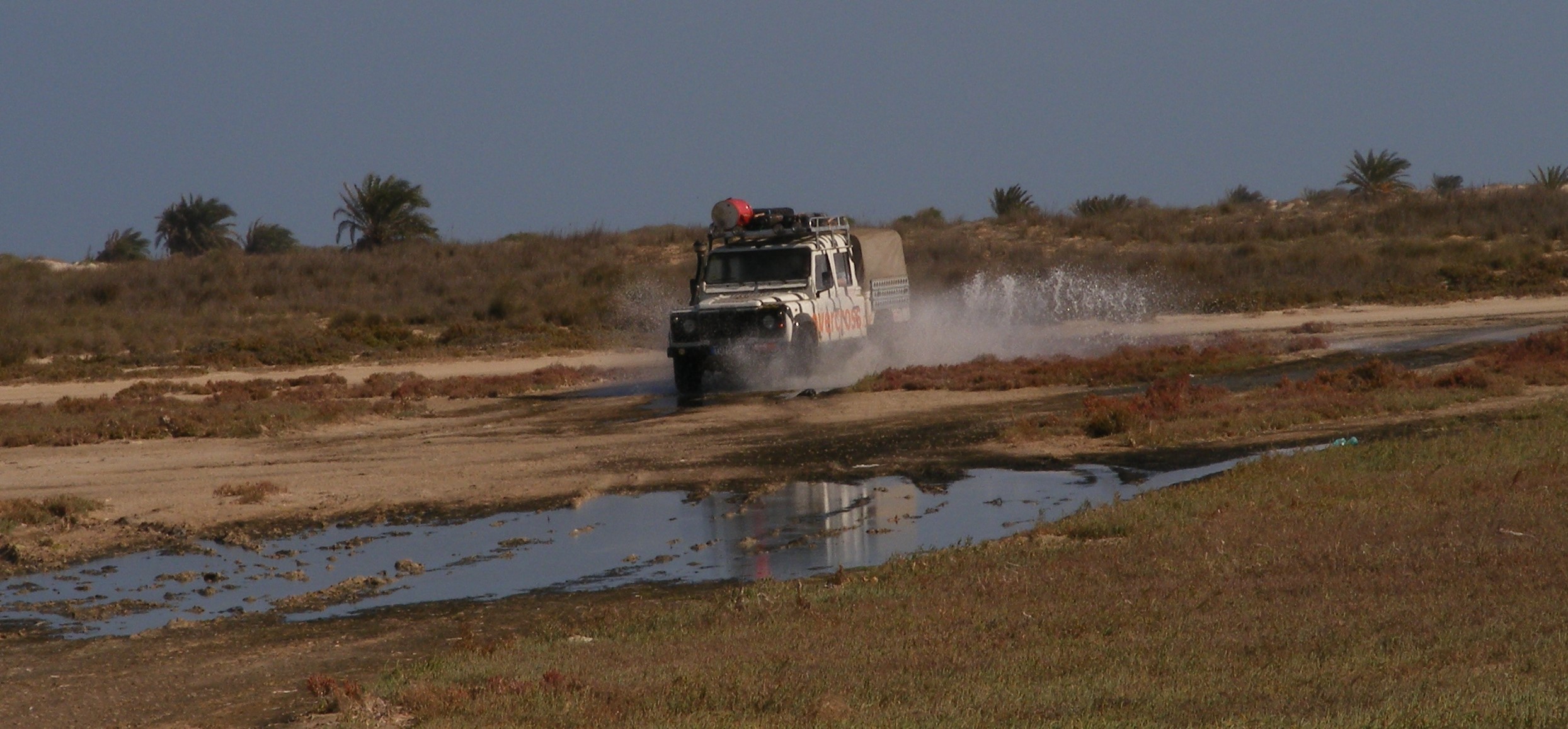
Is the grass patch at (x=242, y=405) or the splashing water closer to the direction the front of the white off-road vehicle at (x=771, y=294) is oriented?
the grass patch

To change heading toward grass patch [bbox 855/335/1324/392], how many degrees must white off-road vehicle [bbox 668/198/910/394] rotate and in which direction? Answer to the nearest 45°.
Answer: approximately 135° to its left

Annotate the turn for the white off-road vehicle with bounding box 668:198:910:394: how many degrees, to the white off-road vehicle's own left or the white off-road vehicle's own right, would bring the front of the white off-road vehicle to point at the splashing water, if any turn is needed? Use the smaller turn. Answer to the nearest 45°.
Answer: approximately 180°

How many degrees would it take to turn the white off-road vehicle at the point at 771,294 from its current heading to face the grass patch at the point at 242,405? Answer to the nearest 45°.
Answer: approximately 45° to its right

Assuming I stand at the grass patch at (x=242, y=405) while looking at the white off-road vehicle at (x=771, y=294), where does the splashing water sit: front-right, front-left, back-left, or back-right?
front-left

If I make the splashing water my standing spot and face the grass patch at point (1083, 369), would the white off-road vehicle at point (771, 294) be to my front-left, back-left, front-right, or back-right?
front-right

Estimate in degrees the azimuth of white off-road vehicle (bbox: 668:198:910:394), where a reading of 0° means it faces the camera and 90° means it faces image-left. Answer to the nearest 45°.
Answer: approximately 45°

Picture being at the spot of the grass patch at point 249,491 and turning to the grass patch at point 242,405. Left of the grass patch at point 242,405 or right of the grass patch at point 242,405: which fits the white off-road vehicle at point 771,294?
right

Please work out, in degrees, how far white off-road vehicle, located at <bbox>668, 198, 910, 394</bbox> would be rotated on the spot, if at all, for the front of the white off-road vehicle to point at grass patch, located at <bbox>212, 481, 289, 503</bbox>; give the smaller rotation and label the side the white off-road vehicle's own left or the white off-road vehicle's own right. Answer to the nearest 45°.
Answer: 0° — it already faces it

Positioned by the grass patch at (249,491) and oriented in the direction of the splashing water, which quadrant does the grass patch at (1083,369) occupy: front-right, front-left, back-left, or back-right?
front-right
